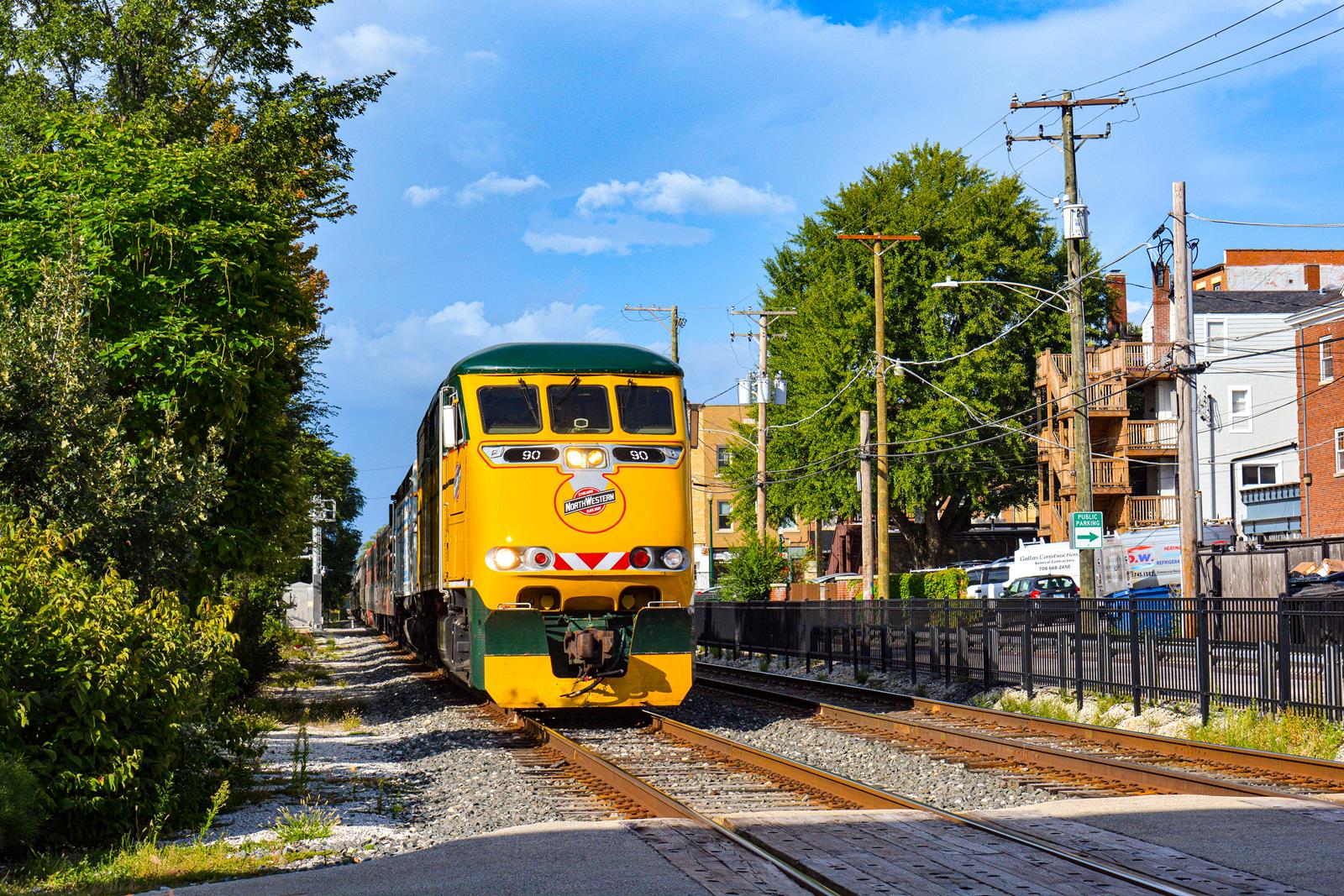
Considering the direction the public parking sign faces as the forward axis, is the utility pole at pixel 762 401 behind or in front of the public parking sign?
behind

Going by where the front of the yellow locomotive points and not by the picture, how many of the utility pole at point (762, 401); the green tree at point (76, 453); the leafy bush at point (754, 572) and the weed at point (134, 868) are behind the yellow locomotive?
2

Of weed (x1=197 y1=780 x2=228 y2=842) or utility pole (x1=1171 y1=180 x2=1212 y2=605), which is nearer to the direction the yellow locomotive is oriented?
the weed

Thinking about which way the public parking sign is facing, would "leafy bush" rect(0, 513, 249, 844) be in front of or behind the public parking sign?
in front

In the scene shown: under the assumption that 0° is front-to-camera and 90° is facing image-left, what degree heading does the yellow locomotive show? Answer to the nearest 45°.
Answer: approximately 0°

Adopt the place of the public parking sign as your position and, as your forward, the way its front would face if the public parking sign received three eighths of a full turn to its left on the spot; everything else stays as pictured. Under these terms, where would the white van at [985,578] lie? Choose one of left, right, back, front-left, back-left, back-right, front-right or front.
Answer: front-left

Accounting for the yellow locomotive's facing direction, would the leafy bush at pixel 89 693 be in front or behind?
in front

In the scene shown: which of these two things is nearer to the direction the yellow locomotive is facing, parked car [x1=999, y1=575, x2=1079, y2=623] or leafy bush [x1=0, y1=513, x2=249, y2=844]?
the leafy bush

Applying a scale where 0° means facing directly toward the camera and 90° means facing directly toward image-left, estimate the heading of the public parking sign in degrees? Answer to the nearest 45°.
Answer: approximately 0°

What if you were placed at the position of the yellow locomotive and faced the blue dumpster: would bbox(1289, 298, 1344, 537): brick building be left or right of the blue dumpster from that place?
left

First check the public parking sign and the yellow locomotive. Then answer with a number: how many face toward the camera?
2
